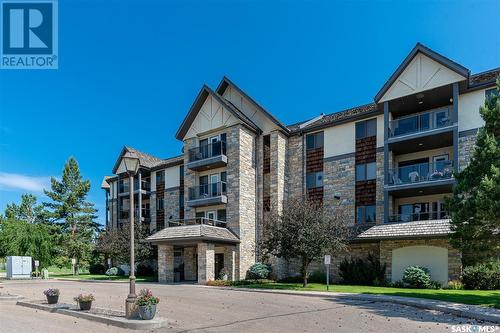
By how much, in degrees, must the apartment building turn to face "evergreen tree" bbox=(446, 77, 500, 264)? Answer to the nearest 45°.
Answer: approximately 45° to its left

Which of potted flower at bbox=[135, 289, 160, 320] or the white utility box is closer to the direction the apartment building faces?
the potted flower

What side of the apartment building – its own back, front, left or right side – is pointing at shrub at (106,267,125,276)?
right

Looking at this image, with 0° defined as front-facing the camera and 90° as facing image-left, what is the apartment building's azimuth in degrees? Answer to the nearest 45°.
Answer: approximately 45°
